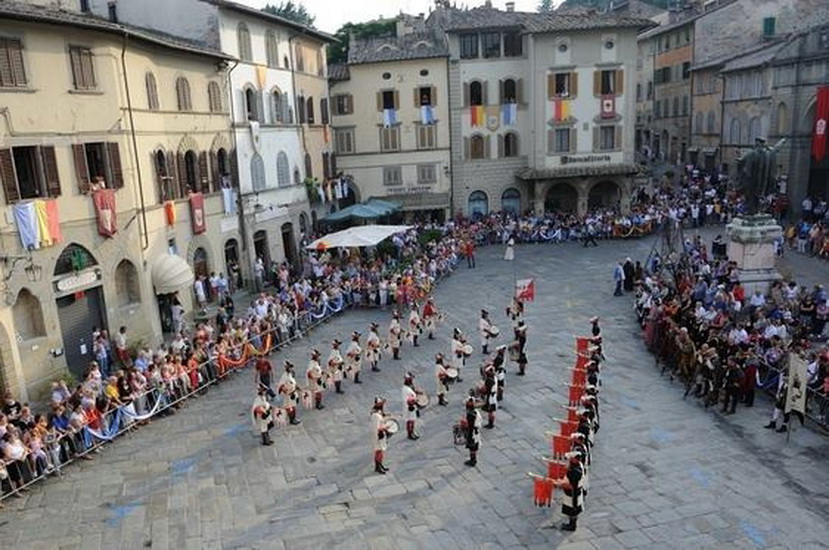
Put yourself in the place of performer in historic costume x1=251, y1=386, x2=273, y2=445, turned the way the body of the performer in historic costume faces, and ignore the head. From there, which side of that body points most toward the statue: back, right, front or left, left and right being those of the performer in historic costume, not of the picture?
front

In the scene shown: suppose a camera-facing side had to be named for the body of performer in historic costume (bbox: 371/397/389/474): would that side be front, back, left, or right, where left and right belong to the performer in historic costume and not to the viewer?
right

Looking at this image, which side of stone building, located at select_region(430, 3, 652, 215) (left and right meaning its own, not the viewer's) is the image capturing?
front

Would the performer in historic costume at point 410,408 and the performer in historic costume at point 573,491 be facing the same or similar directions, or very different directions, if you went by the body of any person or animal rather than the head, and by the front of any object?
very different directions

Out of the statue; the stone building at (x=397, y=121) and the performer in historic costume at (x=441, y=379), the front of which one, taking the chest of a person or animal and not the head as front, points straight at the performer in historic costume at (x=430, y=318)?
the stone building

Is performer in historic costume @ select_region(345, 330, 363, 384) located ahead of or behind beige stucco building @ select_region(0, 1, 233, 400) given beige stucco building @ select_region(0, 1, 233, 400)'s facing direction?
ahead

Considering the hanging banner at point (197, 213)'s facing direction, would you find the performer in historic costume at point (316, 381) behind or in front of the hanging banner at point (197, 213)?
in front

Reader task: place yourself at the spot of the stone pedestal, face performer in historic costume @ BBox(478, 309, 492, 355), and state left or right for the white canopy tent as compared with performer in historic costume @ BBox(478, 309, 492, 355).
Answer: right

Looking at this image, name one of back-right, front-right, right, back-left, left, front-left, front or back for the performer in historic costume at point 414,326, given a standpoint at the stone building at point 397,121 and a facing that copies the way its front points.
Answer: front

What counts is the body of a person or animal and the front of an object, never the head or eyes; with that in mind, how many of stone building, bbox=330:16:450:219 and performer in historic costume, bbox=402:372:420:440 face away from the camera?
0

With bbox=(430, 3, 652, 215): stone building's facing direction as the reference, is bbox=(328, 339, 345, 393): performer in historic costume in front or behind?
in front

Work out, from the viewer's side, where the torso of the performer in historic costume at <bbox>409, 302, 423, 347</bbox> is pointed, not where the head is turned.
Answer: to the viewer's right
